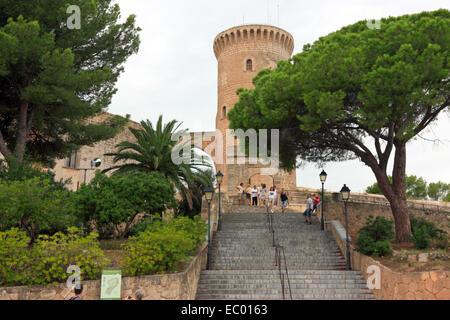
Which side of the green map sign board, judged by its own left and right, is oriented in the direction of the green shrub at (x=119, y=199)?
back

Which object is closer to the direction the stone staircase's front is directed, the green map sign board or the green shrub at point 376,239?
the green map sign board

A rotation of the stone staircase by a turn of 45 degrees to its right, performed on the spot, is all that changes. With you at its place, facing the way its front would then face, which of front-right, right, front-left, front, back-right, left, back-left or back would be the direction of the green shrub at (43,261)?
front

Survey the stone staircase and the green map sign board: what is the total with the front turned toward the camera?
2

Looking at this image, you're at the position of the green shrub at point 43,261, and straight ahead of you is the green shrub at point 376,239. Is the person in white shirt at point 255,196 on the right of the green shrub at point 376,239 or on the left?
left

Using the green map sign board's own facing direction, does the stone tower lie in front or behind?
behind

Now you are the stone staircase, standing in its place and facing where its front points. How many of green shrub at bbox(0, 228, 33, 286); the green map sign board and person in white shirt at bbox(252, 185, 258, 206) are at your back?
1

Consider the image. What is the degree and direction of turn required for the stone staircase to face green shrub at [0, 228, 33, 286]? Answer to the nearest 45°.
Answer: approximately 45° to its right

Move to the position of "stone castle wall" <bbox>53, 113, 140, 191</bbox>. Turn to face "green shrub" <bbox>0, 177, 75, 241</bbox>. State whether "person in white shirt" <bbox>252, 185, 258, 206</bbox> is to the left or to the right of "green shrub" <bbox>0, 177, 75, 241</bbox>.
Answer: left

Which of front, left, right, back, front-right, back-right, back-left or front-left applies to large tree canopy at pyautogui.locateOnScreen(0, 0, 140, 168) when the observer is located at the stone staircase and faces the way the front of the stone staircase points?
right

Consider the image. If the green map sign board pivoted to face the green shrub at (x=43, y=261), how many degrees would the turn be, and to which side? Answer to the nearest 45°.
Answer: approximately 90° to its right

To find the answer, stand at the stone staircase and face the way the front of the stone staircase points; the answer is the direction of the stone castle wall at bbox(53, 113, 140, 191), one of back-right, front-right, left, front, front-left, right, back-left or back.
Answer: back-right

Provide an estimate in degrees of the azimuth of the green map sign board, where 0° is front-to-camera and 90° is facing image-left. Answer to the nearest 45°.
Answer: approximately 0°
